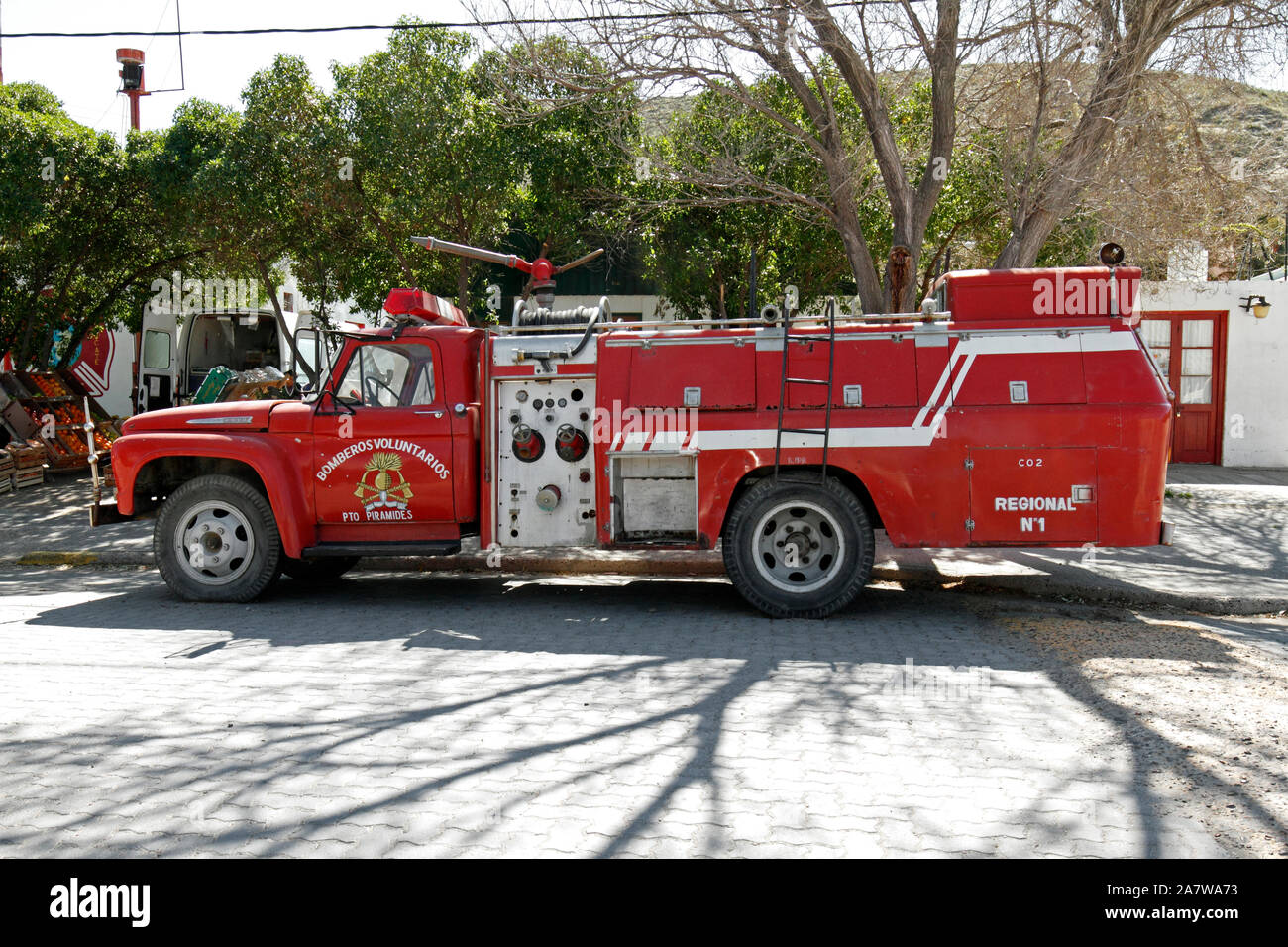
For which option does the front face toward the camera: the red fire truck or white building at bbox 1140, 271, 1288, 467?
the white building

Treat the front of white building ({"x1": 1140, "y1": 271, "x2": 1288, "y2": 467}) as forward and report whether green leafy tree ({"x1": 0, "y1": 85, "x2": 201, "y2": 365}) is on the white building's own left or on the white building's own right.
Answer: on the white building's own right

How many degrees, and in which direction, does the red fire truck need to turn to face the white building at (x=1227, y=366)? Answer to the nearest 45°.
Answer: approximately 135° to its right

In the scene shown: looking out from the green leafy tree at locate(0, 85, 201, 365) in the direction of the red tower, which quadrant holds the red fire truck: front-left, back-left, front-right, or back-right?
back-right

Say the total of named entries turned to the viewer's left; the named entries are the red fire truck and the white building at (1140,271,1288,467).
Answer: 1

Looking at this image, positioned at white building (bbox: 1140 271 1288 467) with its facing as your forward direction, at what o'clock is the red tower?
The red tower is roughly at 3 o'clock from the white building.

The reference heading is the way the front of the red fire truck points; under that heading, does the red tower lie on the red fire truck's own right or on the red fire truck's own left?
on the red fire truck's own right

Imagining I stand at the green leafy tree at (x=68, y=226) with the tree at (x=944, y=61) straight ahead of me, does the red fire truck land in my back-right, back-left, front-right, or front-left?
front-right

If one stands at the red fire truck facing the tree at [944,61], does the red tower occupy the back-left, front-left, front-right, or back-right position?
front-left

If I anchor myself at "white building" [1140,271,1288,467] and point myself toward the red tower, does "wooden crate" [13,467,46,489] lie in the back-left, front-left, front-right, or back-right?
front-left

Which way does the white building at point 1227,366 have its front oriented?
toward the camera

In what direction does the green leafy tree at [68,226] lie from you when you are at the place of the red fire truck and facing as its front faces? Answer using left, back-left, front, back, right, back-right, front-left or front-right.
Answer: front-right

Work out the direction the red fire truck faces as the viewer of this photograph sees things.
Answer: facing to the left of the viewer
